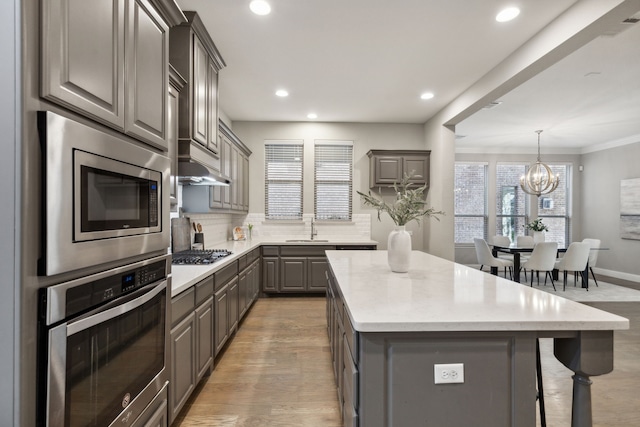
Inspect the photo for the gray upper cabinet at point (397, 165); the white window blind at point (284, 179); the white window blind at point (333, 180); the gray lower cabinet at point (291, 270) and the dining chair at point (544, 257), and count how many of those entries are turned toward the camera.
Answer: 4

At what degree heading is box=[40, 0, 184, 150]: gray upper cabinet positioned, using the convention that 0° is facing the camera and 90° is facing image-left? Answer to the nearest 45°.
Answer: approximately 315°

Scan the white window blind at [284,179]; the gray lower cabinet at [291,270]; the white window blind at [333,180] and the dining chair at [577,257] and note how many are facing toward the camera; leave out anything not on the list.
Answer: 3

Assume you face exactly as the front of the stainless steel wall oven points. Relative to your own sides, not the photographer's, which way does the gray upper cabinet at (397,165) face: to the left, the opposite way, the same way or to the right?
to the right

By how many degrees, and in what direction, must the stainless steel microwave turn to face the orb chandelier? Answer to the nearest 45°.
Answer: approximately 45° to its left

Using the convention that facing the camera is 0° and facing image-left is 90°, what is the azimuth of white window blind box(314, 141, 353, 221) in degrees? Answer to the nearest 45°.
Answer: approximately 0°

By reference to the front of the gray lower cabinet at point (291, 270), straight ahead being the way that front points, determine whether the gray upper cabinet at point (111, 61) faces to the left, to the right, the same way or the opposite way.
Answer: to the left
